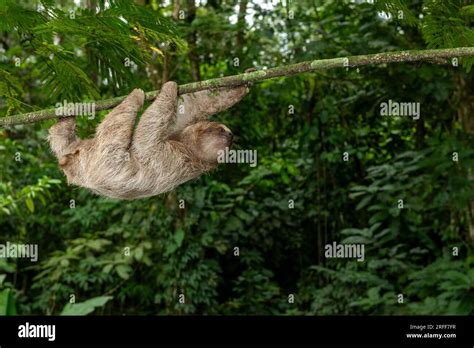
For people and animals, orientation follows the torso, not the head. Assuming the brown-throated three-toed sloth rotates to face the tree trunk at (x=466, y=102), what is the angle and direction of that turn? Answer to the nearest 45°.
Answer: approximately 45° to its left

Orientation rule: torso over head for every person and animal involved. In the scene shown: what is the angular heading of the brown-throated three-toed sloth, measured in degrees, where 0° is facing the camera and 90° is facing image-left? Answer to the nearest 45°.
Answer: approximately 270°
